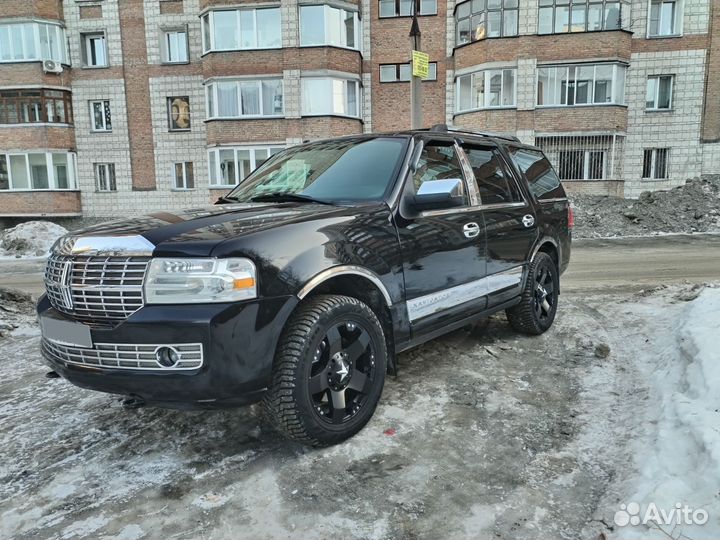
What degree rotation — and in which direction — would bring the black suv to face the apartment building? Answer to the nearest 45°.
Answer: approximately 135° to its right

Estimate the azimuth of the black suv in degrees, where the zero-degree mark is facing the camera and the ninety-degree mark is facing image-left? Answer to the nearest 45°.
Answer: approximately 45°

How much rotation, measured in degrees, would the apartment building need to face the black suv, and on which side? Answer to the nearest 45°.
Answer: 0° — it already faces it
